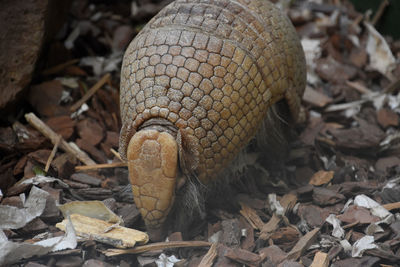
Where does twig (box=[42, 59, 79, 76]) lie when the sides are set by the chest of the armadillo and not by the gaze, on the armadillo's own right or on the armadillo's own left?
on the armadillo's own right

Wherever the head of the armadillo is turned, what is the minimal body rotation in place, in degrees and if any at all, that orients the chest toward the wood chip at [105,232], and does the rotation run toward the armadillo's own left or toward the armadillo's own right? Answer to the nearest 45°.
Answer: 0° — it already faces it

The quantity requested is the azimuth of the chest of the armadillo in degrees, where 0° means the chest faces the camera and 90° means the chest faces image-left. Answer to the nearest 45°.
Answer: approximately 45°

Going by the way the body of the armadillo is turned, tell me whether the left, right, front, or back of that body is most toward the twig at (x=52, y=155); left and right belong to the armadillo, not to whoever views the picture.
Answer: right

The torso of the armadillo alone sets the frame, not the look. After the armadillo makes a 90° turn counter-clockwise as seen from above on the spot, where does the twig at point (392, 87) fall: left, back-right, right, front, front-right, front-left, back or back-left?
left

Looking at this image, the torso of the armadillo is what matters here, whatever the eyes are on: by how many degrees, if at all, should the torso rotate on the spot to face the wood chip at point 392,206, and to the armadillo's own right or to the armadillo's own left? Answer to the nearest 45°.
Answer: approximately 135° to the armadillo's own left

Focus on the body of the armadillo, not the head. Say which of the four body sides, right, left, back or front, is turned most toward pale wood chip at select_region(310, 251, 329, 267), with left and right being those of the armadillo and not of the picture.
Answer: left

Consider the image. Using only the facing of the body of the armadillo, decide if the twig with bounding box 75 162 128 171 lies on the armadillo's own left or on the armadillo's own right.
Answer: on the armadillo's own right

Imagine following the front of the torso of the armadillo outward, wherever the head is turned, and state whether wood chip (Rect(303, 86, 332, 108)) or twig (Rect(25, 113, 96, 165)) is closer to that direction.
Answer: the twig
